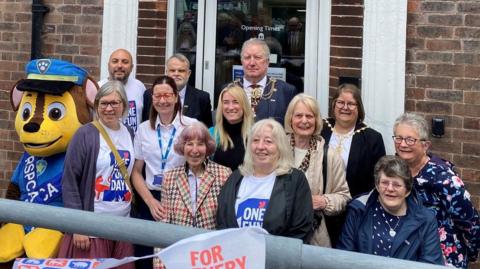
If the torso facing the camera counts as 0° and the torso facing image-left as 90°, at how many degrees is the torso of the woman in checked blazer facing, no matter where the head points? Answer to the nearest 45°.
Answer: approximately 0°

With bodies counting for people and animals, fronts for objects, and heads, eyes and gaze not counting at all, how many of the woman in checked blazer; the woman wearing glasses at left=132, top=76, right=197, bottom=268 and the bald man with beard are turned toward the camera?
3

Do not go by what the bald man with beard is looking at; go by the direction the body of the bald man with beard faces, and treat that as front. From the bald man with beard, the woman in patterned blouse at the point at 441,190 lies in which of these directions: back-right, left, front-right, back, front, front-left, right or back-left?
front-left

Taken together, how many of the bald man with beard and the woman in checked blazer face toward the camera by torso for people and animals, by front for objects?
2

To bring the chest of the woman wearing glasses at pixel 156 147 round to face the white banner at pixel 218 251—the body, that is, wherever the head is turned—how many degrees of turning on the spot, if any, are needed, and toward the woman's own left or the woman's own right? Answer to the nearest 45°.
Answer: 0° — they already face it

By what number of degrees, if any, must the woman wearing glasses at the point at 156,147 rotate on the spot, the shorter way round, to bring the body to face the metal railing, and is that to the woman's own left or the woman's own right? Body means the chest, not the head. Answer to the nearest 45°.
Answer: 0° — they already face it

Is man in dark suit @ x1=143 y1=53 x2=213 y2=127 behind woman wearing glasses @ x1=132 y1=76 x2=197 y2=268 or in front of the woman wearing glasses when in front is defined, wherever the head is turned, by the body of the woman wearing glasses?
behind

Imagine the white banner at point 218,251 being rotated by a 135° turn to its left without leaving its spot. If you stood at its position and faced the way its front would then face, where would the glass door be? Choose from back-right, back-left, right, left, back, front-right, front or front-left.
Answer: front-left
